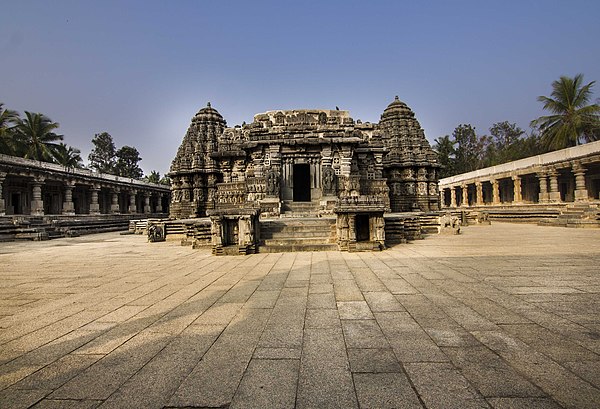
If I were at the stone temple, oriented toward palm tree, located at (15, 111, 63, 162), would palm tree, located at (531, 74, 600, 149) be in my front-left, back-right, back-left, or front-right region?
back-right

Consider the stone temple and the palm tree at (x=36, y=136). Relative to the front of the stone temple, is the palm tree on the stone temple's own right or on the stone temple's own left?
on the stone temple's own right

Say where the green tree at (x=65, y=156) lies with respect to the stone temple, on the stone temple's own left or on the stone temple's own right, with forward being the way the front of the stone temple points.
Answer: on the stone temple's own right

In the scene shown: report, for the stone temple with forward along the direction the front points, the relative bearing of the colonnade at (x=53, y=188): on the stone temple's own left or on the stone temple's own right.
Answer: on the stone temple's own right

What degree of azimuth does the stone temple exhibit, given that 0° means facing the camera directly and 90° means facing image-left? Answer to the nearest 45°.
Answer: approximately 0°
